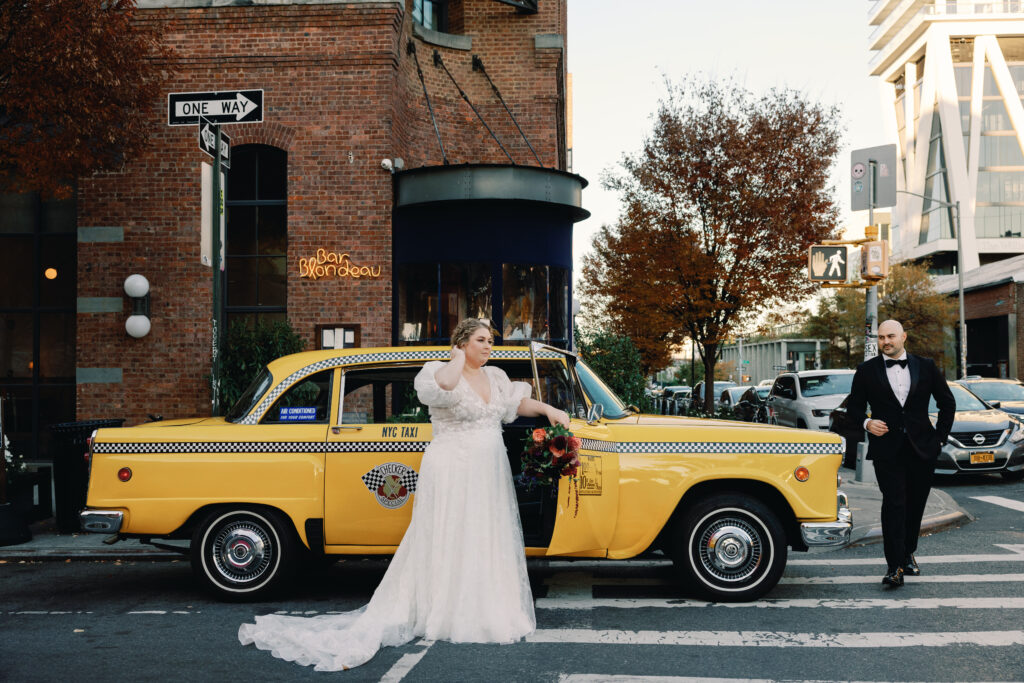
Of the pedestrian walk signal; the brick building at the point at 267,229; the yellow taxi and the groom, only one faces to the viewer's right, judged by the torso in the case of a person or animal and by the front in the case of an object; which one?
the yellow taxi

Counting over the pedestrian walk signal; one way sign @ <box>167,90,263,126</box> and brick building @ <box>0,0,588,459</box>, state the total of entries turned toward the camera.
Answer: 3

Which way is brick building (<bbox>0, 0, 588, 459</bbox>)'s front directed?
toward the camera

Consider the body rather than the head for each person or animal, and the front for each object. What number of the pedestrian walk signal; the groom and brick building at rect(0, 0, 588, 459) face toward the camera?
3

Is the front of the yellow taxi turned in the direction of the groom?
yes

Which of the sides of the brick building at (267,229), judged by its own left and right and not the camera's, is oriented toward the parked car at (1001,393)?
left

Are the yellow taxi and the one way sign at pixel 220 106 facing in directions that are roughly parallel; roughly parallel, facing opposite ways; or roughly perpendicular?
roughly perpendicular

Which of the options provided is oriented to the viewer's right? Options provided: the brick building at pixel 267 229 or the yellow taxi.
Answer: the yellow taxi

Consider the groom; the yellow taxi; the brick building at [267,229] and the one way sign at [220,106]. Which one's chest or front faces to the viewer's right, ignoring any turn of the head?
the yellow taxi

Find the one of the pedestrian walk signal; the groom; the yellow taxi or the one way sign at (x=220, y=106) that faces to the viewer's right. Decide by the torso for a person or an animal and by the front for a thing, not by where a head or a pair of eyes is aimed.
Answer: the yellow taxi
